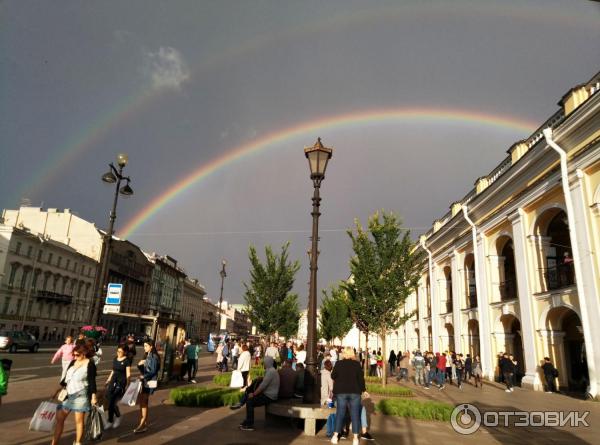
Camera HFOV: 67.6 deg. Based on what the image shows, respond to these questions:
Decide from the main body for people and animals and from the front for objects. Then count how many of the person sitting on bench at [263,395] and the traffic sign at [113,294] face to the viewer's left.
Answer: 1

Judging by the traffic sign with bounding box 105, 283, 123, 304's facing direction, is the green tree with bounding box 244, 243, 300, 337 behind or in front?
behind

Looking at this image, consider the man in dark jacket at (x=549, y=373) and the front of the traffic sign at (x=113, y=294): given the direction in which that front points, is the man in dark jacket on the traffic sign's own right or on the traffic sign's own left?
on the traffic sign's own left

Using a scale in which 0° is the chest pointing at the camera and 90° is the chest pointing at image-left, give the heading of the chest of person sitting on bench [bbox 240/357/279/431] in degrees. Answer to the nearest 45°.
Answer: approximately 90°

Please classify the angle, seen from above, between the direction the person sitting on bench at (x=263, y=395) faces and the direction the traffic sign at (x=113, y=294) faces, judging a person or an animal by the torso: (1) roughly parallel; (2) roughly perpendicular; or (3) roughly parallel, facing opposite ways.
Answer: roughly perpendicular

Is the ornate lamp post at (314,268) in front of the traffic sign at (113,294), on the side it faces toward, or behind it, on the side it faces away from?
in front

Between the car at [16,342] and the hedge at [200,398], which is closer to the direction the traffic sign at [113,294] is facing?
the hedge

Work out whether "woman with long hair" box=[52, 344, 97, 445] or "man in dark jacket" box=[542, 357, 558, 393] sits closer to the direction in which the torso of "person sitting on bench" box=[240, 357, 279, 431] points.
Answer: the woman with long hair

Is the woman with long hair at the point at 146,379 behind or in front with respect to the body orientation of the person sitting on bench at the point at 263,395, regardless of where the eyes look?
in front

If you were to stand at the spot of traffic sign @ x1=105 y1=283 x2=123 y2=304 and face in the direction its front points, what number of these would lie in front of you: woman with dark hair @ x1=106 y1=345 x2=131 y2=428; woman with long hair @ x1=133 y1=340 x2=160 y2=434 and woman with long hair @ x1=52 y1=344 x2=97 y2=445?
3

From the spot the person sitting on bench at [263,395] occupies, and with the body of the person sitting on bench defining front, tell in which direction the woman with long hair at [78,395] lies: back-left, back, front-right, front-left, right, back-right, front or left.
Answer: front-left

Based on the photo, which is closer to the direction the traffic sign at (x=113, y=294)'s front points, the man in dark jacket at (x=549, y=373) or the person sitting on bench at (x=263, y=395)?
the person sitting on bench

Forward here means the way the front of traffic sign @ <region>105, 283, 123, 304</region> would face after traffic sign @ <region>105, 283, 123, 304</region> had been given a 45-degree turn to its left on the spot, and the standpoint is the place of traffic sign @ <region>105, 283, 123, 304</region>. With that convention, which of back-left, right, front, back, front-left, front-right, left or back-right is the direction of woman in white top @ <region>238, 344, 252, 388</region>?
front

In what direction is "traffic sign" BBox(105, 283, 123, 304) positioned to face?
toward the camera
